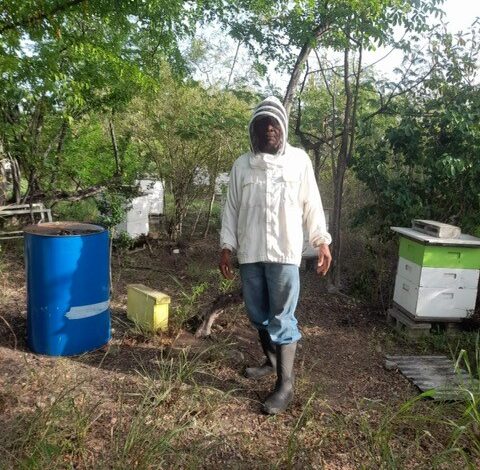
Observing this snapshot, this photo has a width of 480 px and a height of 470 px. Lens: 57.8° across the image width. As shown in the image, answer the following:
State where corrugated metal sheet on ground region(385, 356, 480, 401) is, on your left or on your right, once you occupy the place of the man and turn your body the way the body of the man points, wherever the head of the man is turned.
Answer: on your left

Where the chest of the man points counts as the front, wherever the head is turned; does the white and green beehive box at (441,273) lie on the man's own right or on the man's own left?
on the man's own left

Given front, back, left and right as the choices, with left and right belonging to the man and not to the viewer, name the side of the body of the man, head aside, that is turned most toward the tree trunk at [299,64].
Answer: back

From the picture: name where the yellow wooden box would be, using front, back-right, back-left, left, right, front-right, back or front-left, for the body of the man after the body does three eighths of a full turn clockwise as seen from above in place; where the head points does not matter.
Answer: front

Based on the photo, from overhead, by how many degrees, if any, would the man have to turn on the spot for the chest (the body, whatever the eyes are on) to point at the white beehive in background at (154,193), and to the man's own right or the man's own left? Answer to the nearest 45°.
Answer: approximately 135° to the man's own right

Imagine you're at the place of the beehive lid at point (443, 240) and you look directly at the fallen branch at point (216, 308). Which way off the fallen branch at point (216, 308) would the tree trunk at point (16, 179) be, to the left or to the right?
right

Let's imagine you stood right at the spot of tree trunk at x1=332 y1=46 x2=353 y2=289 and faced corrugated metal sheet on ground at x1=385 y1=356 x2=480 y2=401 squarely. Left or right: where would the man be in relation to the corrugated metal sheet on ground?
right

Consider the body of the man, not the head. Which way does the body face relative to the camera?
toward the camera

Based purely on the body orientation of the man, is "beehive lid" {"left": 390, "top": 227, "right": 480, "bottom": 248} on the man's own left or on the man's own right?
on the man's own left

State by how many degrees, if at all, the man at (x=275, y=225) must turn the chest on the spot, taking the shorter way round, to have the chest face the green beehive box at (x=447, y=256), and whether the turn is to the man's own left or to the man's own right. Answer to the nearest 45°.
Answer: approximately 135° to the man's own left
